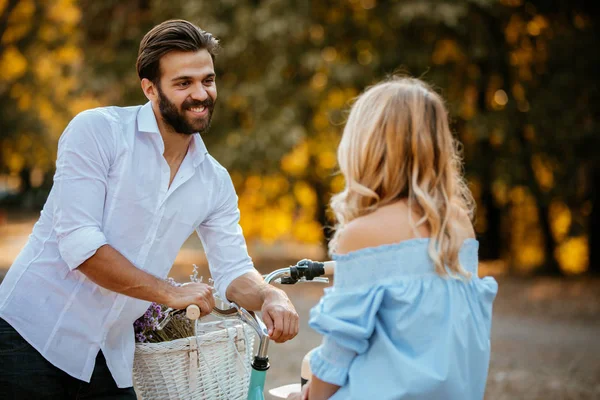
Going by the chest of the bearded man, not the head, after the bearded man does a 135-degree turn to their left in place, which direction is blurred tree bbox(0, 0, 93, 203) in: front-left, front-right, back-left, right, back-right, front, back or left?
front

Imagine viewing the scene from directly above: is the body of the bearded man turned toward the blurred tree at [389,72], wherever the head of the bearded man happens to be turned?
no

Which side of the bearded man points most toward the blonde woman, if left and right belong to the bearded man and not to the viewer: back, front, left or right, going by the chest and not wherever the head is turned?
front

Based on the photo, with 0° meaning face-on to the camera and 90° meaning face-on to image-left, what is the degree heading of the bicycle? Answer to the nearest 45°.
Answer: approximately 135°

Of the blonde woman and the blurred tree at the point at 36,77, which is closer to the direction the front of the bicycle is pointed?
the blurred tree

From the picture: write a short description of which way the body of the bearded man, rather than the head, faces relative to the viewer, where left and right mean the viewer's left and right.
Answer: facing the viewer and to the right of the viewer
